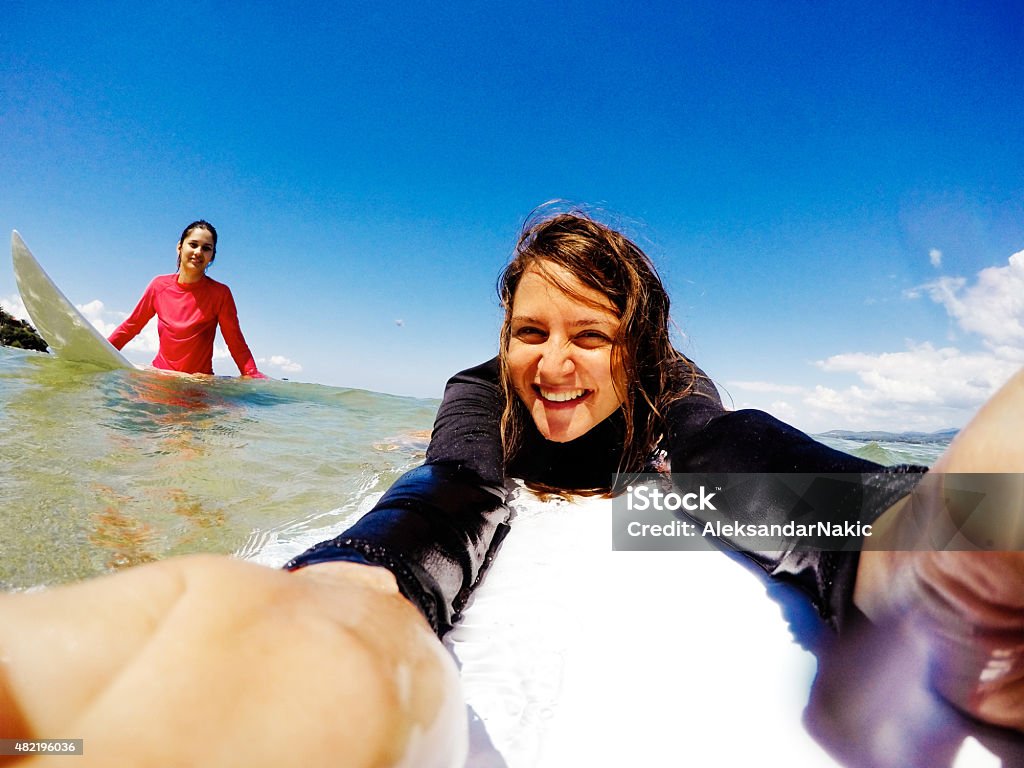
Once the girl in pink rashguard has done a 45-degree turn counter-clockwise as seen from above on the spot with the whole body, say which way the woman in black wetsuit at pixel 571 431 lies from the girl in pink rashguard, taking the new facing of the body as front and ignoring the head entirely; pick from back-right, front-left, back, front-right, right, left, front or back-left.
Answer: front-right

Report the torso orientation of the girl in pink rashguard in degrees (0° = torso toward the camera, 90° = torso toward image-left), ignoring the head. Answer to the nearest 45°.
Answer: approximately 0°

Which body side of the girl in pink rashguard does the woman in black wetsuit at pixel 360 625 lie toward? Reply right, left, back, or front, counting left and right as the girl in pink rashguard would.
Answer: front
